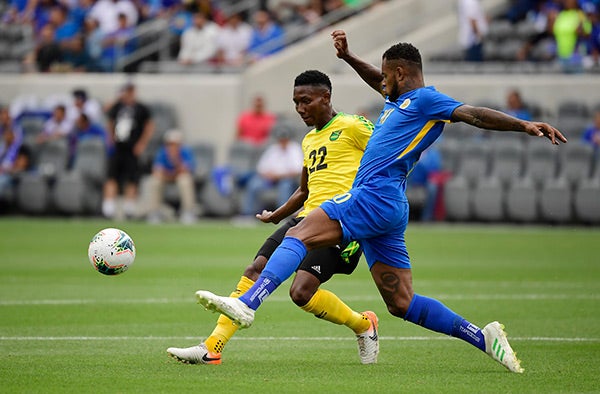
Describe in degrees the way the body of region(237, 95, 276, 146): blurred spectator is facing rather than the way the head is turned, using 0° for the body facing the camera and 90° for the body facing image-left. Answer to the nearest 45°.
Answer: approximately 0°

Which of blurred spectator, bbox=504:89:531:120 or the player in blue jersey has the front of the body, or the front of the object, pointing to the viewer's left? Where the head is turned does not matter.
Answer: the player in blue jersey

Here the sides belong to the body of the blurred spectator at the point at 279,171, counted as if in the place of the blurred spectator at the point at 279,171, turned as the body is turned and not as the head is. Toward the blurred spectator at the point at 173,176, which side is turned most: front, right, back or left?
right

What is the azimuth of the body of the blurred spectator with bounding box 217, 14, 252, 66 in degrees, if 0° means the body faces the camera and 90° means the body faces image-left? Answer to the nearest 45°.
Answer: approximately 0°

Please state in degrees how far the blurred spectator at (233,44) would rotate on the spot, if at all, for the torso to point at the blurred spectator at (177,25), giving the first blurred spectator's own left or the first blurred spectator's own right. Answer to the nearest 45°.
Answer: approximately 90° to the first blurred spectator's own right

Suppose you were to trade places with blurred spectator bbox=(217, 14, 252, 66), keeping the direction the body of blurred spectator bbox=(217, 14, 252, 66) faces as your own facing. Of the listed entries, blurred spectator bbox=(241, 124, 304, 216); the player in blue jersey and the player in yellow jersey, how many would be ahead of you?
3

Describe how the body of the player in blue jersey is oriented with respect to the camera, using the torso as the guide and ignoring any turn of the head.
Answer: to the viewer's left
